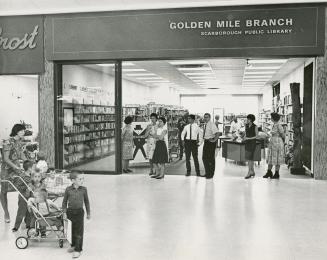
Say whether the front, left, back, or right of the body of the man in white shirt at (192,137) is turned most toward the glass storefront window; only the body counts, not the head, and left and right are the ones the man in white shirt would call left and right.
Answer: right

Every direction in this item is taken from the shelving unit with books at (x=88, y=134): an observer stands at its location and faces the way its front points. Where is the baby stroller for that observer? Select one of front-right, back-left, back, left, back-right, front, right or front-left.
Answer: front-right

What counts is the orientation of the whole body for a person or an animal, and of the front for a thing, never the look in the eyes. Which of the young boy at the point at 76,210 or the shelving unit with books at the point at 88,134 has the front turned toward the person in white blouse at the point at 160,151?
the shelving unit with books

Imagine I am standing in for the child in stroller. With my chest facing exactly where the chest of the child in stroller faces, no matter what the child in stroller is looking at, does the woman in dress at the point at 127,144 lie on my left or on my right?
on my left

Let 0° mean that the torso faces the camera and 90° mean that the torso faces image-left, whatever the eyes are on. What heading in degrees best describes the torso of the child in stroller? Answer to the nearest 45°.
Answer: approximately 315°

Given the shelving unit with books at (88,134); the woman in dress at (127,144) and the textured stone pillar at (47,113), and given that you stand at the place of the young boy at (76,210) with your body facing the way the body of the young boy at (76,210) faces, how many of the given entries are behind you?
3

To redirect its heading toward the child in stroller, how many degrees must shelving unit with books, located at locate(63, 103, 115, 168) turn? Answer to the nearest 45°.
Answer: approximately 45° to its right

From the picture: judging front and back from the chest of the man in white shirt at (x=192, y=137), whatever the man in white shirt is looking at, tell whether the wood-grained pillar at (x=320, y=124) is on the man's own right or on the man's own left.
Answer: on the man's own left

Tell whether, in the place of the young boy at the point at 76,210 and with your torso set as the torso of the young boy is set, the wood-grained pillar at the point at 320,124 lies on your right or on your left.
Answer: on your left

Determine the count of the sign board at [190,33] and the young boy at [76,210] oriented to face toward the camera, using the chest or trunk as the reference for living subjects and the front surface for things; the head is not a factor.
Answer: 2

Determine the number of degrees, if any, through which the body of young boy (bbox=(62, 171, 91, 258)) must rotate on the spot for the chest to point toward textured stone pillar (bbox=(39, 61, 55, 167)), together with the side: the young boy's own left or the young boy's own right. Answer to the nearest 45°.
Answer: approximately 180°

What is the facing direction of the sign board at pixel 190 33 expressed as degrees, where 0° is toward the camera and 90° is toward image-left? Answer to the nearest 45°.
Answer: approximately 0°

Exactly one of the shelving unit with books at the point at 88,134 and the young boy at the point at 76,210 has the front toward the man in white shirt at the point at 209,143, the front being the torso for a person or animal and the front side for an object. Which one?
the shelving unit with books

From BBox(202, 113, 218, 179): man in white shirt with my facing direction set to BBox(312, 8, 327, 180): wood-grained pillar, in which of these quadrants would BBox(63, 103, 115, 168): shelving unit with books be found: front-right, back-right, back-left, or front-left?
back-left
